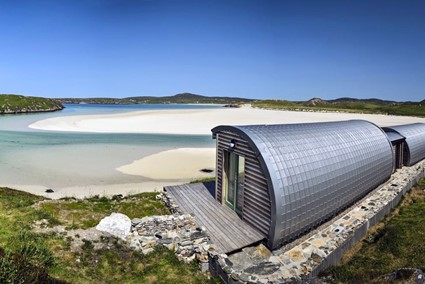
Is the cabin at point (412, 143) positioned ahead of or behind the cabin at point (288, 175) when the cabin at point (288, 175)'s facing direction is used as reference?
behind

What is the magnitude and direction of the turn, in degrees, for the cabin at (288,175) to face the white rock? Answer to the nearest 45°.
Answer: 0° — it already faces it

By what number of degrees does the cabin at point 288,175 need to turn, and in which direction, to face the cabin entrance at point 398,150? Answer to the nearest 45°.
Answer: approximately 180°

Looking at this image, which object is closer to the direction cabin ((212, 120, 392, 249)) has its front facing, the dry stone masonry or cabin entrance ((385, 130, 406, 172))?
the dry stone masonry

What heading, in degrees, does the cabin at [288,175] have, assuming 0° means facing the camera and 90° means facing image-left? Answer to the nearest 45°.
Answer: approximately 45°

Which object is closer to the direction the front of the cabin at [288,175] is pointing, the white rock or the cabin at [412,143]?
the white rock

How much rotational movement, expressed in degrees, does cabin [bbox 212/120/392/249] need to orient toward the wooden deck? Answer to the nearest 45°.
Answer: approximately 45° to its right
